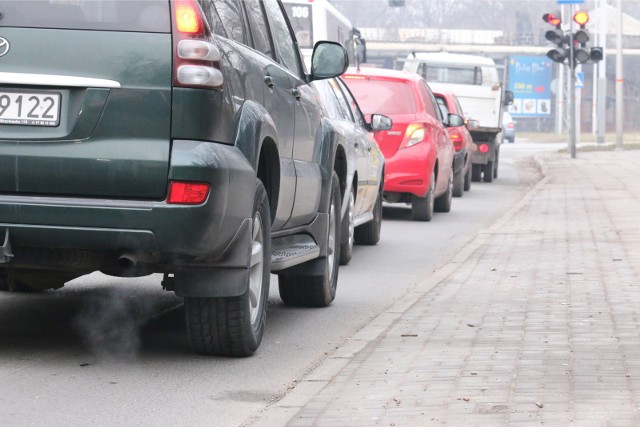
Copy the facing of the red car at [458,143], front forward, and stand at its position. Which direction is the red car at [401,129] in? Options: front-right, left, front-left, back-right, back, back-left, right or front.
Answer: back

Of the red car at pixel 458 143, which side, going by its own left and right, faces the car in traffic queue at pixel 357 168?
back

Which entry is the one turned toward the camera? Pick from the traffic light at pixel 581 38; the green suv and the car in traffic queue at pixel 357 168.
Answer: the traffic light

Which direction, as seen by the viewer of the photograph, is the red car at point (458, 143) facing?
facing away from the viewer

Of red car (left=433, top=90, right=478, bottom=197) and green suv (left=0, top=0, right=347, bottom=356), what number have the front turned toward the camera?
0

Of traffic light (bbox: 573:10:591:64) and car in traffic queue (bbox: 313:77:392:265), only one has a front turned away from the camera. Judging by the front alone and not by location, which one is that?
the car in traffic queue

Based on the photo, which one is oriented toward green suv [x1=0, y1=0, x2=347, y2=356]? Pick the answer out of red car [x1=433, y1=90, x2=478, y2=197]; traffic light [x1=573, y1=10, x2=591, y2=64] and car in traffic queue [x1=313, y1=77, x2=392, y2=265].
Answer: the traffic light

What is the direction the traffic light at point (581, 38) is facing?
toward the camera

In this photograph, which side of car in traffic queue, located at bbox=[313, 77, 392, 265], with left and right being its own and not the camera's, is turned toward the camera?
back

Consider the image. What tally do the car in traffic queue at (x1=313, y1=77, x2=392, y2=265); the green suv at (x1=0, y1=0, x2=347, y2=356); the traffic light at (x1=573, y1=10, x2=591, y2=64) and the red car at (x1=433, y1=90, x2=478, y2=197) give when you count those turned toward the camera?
1

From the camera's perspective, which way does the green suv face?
away from the camera

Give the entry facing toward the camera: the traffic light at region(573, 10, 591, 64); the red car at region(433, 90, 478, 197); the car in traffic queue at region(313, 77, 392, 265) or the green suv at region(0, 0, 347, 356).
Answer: the traffic light

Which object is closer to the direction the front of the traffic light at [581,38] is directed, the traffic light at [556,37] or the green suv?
the green suv

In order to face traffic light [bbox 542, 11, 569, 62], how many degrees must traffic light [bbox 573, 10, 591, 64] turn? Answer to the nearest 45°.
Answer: approximately 45° to its right

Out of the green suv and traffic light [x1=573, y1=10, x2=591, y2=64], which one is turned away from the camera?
the green suv

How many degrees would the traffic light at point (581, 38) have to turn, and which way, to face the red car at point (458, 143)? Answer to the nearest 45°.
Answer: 0° — it already faces it

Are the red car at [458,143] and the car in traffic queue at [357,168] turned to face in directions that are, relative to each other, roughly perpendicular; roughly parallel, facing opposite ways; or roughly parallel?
roughly parallel

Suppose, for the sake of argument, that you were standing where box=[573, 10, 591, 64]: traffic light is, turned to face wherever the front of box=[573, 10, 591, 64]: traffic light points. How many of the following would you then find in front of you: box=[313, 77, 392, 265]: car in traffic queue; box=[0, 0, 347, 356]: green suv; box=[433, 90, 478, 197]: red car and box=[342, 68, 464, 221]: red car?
4
